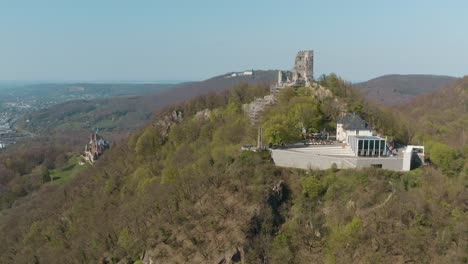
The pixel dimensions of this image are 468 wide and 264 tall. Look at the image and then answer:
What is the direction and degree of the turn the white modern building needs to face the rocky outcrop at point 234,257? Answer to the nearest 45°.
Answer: approximately 45° to its right

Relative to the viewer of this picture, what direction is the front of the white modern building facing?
facing the viewer
